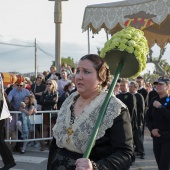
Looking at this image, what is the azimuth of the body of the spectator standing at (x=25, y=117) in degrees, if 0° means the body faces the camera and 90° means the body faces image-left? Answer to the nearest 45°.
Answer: approximately 45°

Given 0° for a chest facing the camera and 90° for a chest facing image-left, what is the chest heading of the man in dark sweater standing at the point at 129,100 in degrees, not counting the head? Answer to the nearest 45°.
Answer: approximately 45°

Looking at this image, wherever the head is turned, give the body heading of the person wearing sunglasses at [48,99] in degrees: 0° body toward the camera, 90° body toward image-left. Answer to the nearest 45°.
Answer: approximately 45°

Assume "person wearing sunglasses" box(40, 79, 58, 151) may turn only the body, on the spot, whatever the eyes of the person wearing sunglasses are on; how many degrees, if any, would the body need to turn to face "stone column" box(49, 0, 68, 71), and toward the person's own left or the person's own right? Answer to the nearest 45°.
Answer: approximately 135° to the person's own right

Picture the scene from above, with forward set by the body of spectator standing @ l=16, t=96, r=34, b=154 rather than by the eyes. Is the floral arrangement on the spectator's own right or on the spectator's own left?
on the spectator's own left

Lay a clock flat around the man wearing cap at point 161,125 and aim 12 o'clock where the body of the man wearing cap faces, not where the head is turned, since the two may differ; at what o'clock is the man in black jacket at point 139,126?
The man in black jacket is roughly at 4 o'clock from the man wearing cap.
